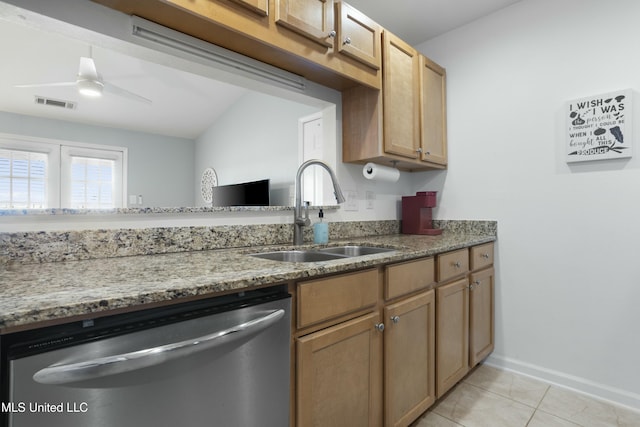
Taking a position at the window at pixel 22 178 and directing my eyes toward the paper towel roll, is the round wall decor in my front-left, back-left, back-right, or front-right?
front-left

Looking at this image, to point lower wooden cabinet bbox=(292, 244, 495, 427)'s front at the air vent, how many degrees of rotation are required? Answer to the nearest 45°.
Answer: approximately 180°

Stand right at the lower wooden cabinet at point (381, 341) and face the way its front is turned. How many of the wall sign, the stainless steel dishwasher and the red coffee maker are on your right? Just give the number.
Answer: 1

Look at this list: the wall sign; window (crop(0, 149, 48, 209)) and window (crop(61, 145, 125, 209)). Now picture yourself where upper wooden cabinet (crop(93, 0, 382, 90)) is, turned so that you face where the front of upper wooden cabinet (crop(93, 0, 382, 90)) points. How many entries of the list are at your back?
2

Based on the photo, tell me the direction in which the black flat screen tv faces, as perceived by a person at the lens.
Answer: facing the viewer and to the left of the viewer

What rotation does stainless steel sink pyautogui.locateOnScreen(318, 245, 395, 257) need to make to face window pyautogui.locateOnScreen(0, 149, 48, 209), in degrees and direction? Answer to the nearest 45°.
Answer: approximately 180°

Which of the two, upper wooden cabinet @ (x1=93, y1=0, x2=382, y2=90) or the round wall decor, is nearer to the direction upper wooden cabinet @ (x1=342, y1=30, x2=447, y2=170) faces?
the upper wooden cabinet

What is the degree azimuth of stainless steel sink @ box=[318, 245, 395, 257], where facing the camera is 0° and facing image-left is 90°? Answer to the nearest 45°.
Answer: approximately 315°

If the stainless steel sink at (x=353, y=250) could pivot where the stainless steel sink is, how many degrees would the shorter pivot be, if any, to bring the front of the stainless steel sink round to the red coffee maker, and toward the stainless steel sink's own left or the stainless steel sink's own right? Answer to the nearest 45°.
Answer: approximately 90° to the stainless steel sink's own left

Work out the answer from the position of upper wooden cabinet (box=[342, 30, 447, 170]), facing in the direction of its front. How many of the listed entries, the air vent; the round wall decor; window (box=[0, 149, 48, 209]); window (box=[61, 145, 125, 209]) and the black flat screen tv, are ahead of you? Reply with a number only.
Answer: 0

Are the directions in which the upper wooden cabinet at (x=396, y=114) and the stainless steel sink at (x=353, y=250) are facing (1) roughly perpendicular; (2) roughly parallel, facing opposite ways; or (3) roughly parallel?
roughly parallel

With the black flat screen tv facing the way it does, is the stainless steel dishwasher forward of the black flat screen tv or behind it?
forward

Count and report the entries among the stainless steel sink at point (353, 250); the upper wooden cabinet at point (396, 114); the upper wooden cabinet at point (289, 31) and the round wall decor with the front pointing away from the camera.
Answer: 0

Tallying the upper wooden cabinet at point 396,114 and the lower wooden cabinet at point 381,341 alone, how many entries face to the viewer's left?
0

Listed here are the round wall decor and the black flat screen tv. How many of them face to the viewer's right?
0

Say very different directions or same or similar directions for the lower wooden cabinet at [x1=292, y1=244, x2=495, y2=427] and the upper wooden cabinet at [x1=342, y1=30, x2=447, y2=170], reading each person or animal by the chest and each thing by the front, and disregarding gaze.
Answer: same or similar directions

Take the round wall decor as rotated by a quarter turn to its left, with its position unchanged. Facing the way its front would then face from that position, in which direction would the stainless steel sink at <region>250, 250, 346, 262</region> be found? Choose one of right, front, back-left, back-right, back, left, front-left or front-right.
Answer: front-right
